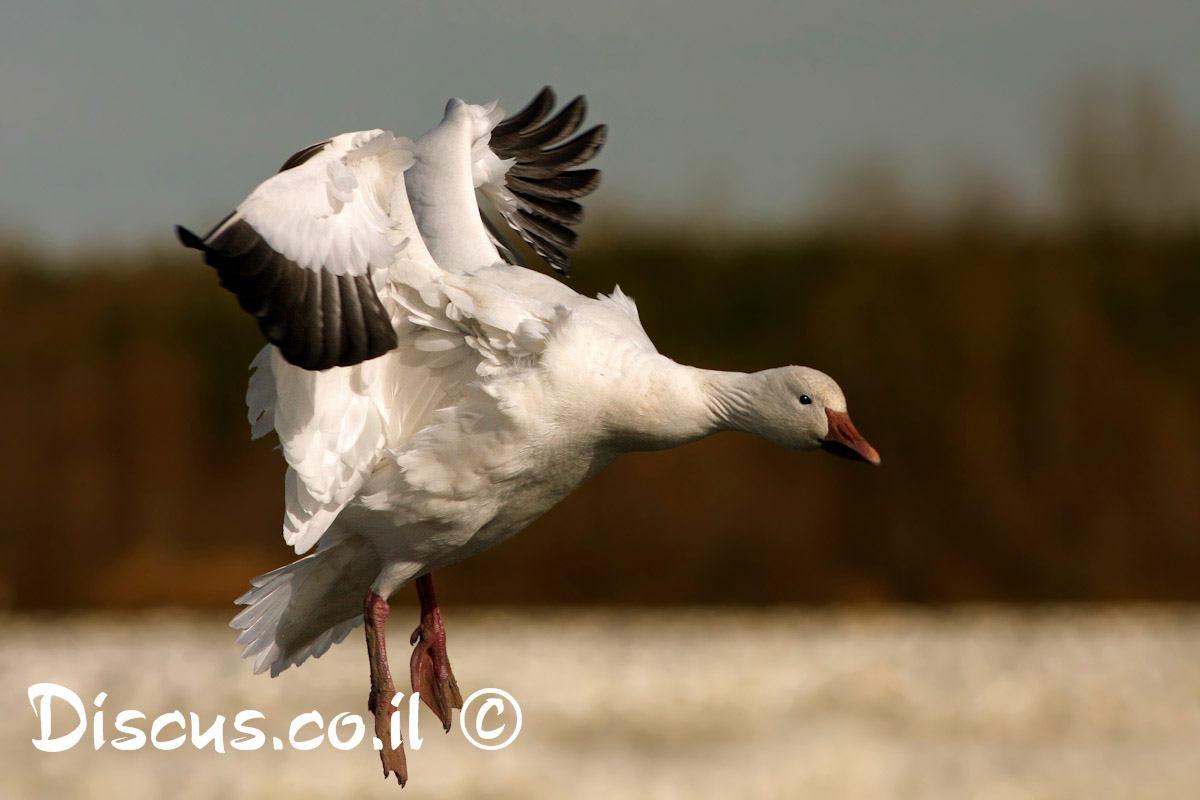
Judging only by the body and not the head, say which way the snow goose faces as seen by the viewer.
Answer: to the viewer's right
